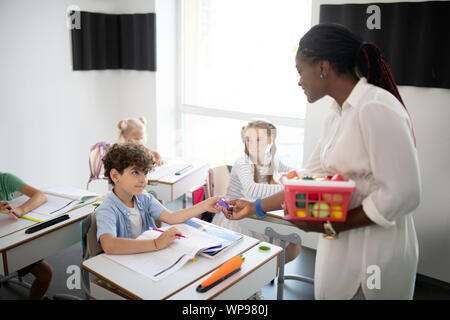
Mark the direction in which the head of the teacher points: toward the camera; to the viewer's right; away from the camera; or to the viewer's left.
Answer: to the viewer's left

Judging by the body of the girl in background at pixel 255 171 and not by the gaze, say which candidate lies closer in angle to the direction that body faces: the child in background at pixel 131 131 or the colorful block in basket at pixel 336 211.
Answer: the colorful block in basket

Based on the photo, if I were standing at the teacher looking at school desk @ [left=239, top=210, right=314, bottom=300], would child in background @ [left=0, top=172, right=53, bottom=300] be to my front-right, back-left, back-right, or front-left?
front-left

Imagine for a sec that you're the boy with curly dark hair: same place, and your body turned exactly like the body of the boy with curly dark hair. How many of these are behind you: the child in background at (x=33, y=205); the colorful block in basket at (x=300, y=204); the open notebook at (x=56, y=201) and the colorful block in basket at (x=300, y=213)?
2

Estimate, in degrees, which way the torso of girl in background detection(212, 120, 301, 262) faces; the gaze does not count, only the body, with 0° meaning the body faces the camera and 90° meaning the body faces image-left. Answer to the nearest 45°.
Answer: approximately 315°

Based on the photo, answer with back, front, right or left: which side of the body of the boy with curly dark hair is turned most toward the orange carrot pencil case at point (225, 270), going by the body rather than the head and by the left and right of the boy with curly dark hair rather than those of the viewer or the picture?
front

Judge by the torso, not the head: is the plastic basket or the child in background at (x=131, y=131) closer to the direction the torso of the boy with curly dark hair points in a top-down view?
the plastic basket

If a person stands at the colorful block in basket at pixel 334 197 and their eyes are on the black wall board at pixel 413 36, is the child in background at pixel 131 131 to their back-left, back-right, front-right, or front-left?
front-left
